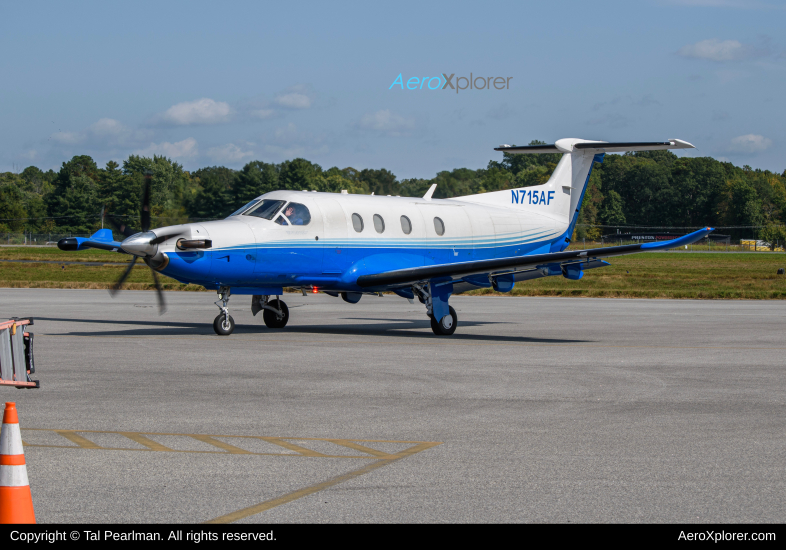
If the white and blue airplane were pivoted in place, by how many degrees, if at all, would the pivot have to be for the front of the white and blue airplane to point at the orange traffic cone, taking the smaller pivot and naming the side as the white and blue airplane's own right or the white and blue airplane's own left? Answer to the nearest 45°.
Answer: approximately 45° to the white and blue airplane's own left

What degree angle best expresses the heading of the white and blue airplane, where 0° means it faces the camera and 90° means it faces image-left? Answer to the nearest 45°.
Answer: approximately 45°

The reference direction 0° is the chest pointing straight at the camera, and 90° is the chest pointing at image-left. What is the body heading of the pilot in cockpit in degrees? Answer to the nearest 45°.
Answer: approximately 45°
